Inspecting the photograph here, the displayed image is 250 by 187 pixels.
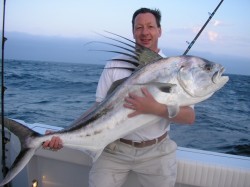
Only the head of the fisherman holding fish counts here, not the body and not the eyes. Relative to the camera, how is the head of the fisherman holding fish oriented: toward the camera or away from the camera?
toward the camera

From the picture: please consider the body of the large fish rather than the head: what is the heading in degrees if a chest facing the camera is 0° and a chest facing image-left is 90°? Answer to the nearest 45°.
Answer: approximately 270°

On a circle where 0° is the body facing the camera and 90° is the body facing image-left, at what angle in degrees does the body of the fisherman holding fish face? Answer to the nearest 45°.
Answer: approximately 0°
